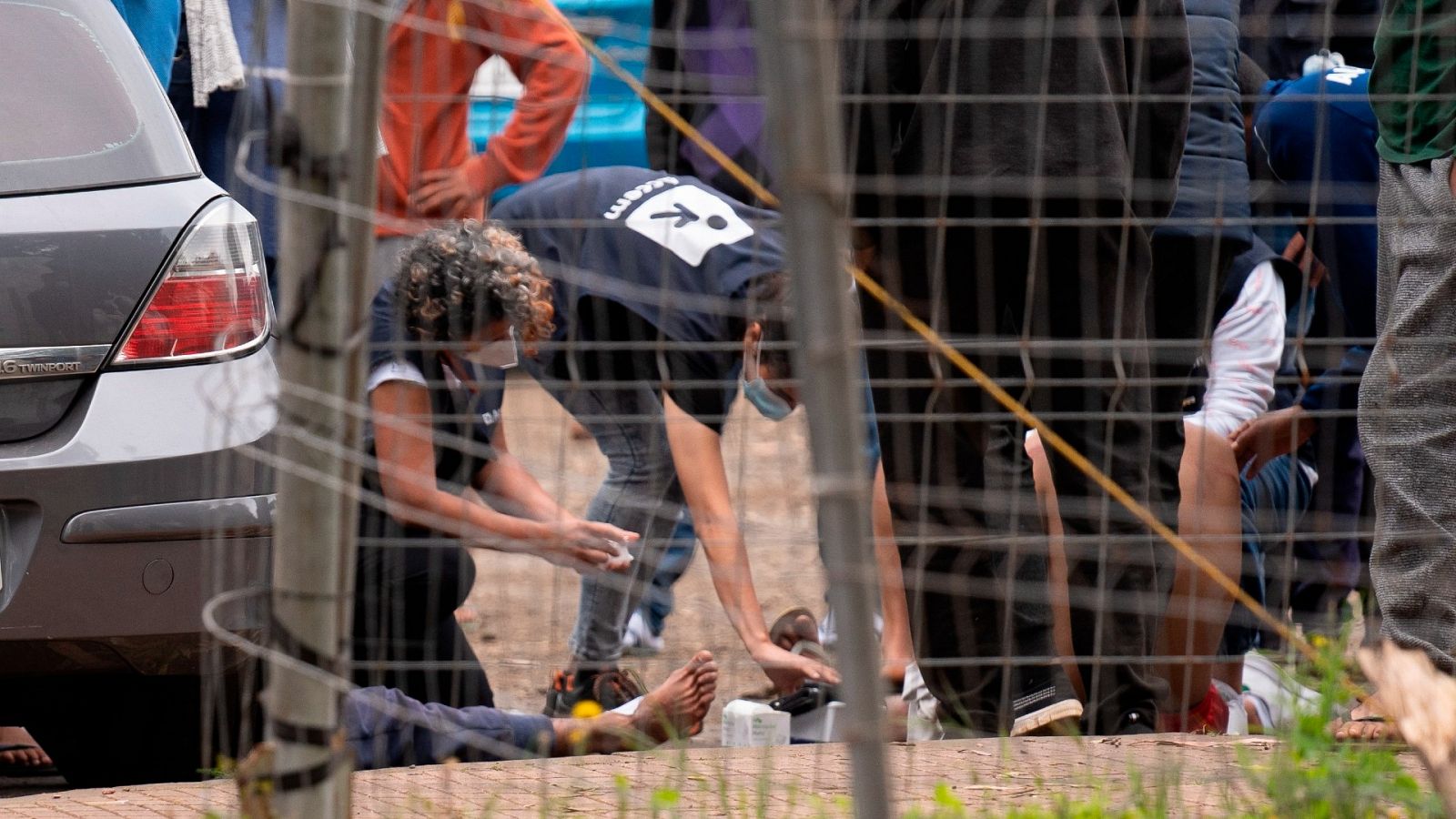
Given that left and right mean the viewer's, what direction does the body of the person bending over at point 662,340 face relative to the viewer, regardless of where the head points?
facing to the right of the viewer

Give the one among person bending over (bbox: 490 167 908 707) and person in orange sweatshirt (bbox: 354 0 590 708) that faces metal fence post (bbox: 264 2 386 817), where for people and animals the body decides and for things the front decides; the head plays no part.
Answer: the person in orange sweatshirt

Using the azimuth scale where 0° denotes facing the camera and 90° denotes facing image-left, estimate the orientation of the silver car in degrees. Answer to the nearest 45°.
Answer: approximately 180°

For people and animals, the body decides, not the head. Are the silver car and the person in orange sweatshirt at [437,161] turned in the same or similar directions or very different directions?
very different directions

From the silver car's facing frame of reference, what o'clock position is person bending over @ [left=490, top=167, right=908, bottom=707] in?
The person bending over is roughly at 2 o'clock from the silver car.

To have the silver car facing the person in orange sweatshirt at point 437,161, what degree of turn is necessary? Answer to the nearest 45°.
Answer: approximately 45° to its right

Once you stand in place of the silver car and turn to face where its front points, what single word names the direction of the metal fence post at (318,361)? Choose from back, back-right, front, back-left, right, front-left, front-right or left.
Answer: back

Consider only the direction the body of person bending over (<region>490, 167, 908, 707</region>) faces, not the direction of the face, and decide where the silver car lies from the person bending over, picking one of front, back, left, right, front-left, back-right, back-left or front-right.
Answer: back-right

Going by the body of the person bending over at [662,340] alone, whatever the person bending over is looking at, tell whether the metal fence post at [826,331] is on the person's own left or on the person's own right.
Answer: on the person's own right
